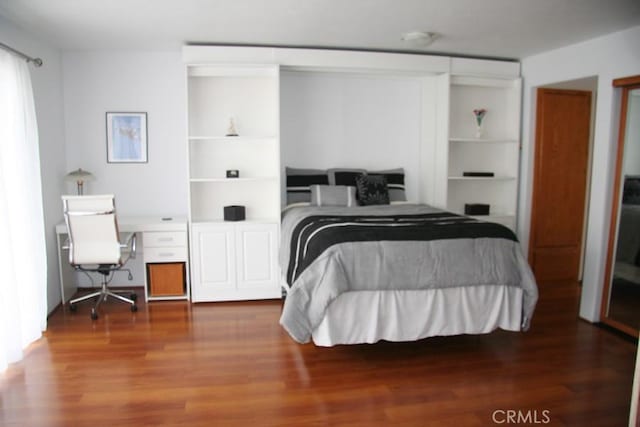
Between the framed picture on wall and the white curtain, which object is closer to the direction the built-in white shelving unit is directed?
the white curtain

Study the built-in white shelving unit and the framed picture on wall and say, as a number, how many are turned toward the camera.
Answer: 2

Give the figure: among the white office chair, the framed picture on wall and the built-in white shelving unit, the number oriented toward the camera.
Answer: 2

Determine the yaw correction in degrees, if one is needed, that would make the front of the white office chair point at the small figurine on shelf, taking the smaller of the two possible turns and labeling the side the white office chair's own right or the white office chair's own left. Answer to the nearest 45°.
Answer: approximately 45° to the white office chair's own right

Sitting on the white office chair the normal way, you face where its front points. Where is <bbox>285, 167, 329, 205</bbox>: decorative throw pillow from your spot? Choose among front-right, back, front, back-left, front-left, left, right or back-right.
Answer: front-right

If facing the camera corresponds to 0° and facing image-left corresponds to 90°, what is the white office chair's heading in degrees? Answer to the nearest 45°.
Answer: approximately 225°

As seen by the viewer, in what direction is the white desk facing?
toward the camera

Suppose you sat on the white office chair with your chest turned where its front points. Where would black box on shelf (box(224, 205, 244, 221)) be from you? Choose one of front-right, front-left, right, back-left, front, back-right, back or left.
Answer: front-right

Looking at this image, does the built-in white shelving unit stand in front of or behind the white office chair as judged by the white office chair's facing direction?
in front

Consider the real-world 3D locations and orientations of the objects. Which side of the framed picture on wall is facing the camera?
front

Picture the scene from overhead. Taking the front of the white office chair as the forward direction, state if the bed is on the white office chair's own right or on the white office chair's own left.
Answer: on the white office chair's own right

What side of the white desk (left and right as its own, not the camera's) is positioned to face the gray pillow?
left

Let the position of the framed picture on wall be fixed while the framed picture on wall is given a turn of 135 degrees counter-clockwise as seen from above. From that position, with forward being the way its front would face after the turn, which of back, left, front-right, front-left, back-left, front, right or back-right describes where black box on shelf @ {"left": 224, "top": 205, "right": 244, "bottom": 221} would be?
right

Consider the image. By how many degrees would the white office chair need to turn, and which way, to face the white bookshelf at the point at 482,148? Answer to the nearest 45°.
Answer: approximately 45° to its right
